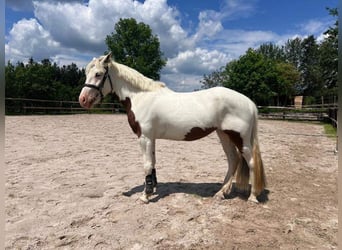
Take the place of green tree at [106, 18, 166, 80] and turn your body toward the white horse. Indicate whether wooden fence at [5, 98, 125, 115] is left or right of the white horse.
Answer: right

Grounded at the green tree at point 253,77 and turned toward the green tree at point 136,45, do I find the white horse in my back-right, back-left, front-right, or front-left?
front-left

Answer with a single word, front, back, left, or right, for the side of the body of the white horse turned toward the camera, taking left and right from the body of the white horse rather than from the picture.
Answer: left

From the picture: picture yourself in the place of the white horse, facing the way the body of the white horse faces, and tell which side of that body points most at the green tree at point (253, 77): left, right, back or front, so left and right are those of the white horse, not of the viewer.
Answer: right

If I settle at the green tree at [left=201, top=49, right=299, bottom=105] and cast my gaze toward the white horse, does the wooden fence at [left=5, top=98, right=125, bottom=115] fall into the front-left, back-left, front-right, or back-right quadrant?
front-right

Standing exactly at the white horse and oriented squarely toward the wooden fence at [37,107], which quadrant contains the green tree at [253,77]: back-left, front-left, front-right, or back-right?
front-right

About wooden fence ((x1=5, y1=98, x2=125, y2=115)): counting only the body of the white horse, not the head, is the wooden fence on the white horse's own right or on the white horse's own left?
on the white horse's own right

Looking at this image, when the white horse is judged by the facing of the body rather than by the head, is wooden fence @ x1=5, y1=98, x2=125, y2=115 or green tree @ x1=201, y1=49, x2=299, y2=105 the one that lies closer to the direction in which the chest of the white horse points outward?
the wooden fence

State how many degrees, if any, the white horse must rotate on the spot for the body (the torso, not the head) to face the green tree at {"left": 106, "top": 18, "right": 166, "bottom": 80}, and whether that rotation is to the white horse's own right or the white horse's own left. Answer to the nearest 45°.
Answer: approximately 90° to the white horse's own right
